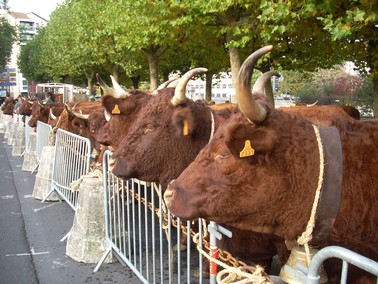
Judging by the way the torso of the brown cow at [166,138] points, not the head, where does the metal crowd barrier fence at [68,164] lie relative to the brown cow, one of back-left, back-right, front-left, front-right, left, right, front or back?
front-right

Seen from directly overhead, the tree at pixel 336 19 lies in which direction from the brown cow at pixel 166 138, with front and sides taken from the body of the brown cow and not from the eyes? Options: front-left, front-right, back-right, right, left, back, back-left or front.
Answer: back-right

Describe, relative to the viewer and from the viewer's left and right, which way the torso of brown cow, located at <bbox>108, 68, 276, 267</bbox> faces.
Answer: facing to the left of the viewer

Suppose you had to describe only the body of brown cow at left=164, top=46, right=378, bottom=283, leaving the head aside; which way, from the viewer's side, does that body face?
to the viewer's left

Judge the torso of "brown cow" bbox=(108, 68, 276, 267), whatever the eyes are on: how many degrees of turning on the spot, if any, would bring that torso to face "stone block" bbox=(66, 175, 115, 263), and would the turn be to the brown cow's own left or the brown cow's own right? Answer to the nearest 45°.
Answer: approximately 45° to the brown cow's own right

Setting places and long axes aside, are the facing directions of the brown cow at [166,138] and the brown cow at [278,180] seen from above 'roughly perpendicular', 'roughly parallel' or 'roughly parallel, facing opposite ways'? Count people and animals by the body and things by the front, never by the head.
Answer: roughly parallel

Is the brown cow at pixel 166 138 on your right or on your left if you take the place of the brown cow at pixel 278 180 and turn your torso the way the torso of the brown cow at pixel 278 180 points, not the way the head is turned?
on your right

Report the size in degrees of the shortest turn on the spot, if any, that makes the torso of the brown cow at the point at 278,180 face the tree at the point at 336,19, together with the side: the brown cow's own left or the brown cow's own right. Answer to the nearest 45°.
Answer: approximately 90° to the brown cow's own right

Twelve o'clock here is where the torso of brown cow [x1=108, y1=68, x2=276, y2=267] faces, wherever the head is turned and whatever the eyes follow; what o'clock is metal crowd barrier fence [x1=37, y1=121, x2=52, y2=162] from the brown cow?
The metal crowd barrier fence is roughly at 2 o'clock from the brown cow.

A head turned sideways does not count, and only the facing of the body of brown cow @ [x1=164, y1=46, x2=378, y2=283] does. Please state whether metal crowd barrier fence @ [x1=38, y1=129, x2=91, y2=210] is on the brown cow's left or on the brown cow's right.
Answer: on the brown cow's right

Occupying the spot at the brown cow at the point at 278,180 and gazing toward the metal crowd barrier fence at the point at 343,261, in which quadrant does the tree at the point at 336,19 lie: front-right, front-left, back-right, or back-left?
back-left

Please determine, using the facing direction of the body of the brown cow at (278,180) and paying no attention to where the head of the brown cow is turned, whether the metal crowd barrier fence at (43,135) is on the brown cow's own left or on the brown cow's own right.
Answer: on the brown cow's own right

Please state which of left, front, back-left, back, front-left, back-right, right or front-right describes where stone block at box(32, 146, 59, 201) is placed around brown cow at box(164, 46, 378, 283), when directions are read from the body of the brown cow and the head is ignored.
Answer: front-right
